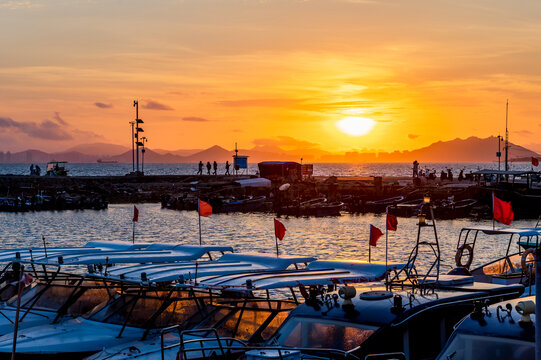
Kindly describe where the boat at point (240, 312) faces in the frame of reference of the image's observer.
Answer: facing the viewer and to the left of the viewer

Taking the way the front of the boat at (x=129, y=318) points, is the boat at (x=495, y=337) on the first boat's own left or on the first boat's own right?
on the first boat's own left

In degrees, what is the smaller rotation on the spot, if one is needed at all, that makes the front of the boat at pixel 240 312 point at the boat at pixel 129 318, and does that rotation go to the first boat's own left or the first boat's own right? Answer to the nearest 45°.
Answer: approximately 90° to the first boat's own right

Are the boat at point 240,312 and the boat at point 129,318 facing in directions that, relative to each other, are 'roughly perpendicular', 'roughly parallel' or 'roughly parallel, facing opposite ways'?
roughly parallel

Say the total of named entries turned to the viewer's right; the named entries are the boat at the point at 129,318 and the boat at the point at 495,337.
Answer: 0

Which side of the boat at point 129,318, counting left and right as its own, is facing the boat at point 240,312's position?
left
